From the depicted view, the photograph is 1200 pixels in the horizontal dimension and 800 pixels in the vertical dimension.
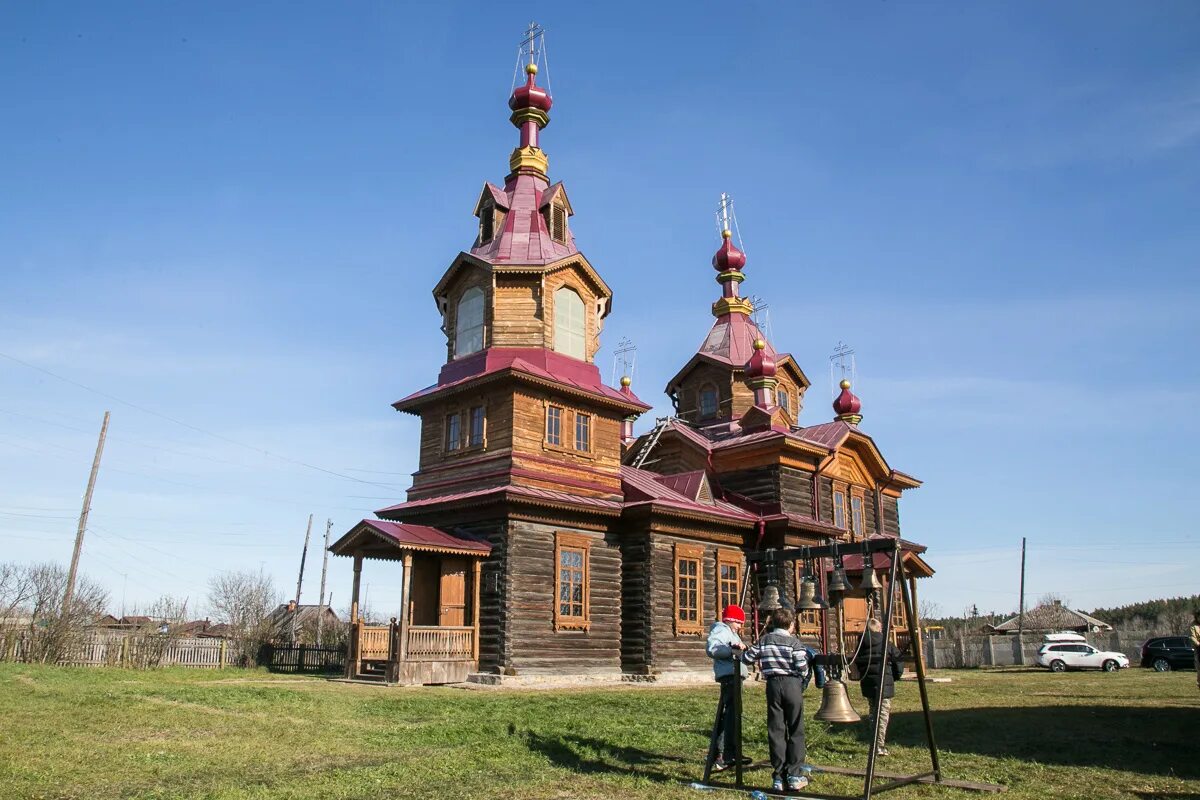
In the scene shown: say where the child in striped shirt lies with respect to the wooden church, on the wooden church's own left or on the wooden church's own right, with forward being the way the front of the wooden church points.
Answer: on the wooden church's own left

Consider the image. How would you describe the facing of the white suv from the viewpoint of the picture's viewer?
facing to the right of the viewer

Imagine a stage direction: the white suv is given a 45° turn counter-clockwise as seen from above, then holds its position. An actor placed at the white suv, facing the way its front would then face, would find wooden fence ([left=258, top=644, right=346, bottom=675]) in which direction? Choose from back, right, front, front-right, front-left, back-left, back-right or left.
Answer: back

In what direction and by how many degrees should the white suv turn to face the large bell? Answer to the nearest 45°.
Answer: approximately 90° to its right

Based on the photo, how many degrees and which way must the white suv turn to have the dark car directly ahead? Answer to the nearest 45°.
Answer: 0° — it already faces it

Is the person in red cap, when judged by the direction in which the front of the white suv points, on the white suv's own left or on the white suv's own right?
on the white suv's own right

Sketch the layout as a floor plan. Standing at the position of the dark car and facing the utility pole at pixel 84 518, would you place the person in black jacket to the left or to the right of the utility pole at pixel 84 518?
left

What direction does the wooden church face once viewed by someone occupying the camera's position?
facing the viewer and to the left of the viewer

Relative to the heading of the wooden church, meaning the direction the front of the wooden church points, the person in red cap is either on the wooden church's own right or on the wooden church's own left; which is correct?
on the wooden church's own left

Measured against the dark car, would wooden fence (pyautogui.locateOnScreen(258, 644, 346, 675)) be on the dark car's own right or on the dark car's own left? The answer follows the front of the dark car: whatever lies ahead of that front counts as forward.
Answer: on the dark car's own right
